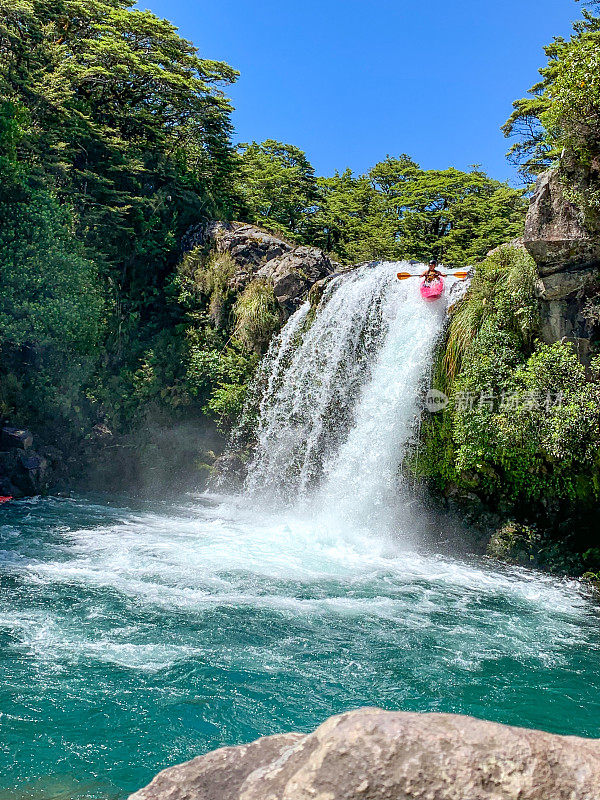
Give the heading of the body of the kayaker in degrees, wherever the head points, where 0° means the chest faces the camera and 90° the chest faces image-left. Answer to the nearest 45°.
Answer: approximately 0°

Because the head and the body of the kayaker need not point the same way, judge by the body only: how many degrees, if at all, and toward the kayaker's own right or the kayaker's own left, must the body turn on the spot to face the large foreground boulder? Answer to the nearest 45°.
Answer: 0° — they already face it

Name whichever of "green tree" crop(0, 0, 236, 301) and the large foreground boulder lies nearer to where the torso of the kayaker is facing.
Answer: the large foreground boulder

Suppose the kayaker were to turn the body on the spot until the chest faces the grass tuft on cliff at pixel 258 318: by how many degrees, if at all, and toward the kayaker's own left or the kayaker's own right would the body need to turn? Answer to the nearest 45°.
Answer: approximately 135° to the kayaker's own right
